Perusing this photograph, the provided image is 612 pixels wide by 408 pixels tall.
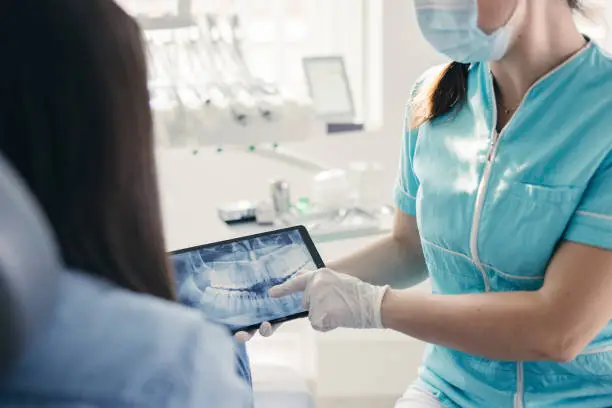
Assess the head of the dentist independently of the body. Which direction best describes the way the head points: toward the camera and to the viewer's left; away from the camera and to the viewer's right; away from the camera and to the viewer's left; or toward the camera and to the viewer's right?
toward the camera and to the viewer's left

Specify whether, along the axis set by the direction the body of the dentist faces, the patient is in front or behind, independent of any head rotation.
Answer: in front

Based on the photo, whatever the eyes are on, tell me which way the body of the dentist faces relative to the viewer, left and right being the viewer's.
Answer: facing the viewer and to the left of the viewer

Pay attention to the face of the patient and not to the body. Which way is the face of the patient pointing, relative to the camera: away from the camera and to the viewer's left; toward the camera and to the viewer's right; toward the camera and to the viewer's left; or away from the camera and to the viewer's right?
away from the camera and to the viewer's right

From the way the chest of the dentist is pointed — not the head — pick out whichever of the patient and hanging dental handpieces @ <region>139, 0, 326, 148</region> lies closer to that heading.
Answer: the patient
